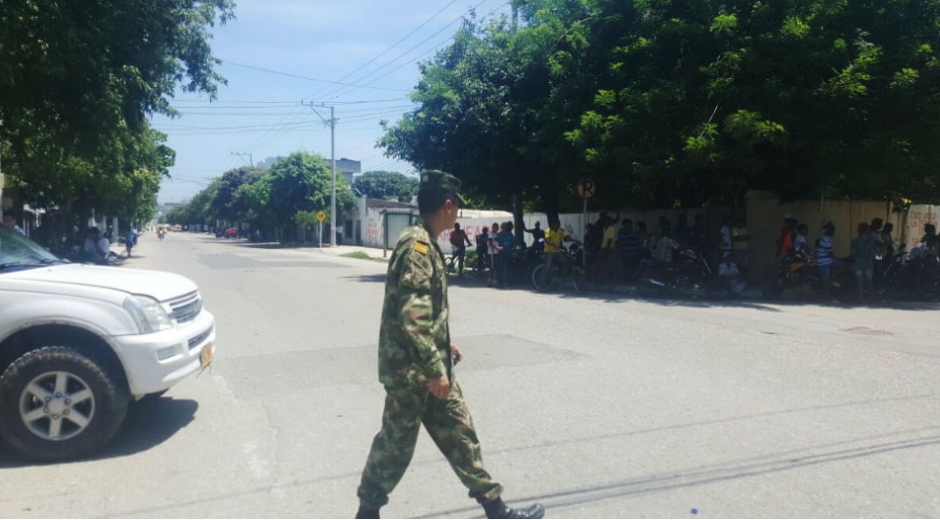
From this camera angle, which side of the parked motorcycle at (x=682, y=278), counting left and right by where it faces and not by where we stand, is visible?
right

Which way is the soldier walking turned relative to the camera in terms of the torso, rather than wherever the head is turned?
to the viewer's right

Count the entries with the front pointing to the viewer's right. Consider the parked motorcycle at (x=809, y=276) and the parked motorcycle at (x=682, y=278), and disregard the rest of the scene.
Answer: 1

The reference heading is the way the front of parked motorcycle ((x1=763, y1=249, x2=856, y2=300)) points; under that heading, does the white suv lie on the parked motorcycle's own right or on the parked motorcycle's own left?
on the parked motorcycle's own left

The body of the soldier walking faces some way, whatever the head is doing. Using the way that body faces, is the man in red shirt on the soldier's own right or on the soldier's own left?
on the soldier's own left

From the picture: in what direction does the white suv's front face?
to the viewer's right

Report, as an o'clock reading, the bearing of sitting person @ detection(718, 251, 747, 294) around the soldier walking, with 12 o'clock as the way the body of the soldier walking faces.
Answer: The sitting person is roughly at 10 o'clock from the soldier walking.

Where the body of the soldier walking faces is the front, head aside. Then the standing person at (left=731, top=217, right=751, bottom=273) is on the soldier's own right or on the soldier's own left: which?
on the soldier's own left
